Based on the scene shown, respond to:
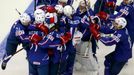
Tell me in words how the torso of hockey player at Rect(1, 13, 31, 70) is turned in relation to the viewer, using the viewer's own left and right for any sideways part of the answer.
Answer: facing to the right of the viewer

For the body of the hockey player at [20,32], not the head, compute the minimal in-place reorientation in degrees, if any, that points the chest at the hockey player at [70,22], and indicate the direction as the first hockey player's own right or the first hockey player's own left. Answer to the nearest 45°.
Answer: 0° — they already face them

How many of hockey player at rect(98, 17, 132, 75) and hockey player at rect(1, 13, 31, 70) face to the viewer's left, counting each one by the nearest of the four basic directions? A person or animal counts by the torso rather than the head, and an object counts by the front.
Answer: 1

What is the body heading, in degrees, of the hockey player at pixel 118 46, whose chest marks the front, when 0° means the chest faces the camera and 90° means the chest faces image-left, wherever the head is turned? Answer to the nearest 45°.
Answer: approximately 90°

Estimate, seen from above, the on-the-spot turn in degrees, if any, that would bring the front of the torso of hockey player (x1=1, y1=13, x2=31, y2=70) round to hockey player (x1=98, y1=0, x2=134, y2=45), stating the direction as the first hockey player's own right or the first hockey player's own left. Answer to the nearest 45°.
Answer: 0° — they already face them
